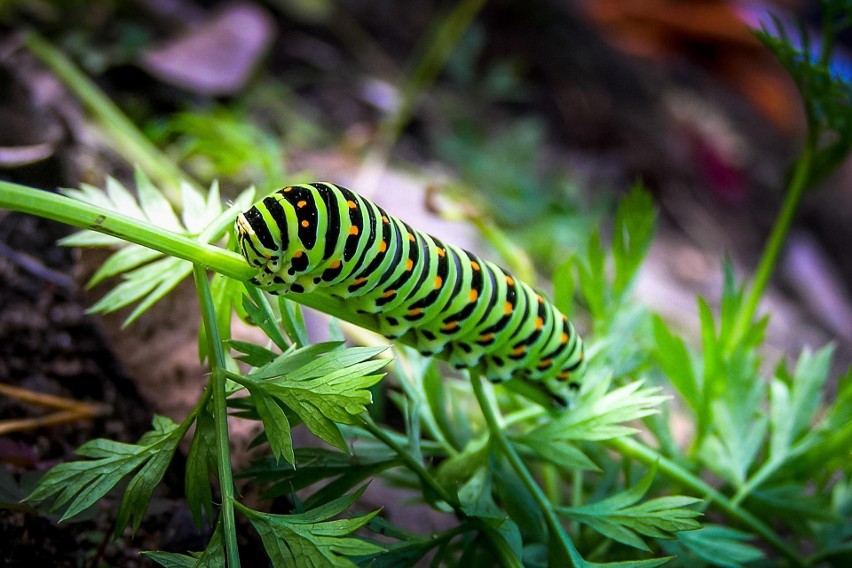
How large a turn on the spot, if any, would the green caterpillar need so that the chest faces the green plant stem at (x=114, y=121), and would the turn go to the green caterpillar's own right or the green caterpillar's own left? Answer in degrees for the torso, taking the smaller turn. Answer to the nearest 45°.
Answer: approximately 45° to the green caterpillar's own right

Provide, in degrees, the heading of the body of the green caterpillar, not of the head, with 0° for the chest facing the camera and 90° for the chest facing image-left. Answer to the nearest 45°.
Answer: approximately 90°
